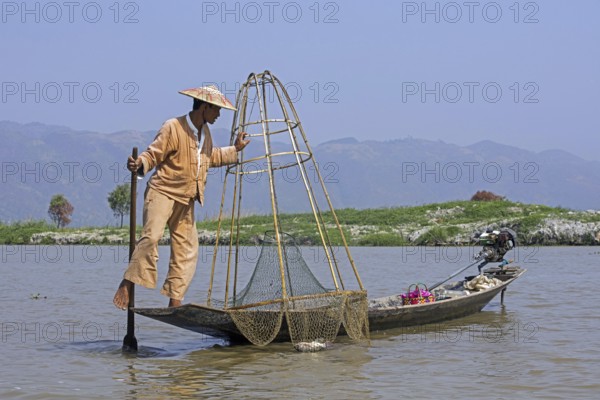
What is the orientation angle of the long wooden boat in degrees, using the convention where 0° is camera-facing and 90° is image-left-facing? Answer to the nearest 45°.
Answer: approximately 90°

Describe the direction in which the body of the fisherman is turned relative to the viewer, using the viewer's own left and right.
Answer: facing the viewer and to the right of the viewer

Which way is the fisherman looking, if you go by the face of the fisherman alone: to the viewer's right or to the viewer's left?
to the viewer's right
